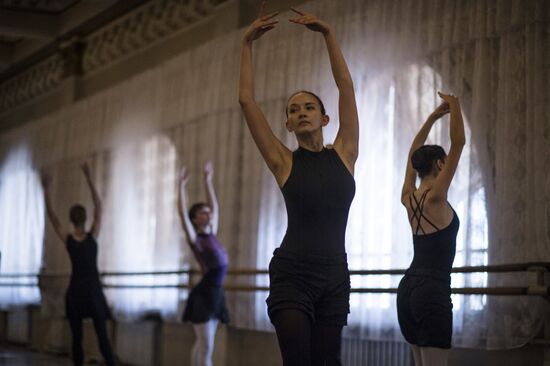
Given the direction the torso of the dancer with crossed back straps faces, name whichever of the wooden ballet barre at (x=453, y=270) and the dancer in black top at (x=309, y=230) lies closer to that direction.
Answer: the wooden ballet barre

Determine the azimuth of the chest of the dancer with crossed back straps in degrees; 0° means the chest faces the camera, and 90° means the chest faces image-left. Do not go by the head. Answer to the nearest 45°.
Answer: approximately 225°

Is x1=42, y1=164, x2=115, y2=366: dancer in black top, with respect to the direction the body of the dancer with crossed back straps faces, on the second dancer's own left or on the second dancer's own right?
on the second dancer's own left

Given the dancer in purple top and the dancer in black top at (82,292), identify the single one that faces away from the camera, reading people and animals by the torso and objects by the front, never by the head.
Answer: the dancer in black top

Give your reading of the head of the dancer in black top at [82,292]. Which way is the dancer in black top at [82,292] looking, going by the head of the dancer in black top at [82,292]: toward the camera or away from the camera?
away from the camera

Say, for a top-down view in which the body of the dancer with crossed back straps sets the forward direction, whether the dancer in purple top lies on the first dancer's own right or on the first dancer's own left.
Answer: on the first dancer's own left

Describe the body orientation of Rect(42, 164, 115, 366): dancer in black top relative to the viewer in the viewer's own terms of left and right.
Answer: facing away from the viewer

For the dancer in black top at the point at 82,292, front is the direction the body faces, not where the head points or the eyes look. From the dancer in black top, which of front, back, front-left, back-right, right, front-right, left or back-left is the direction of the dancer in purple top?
back-right
